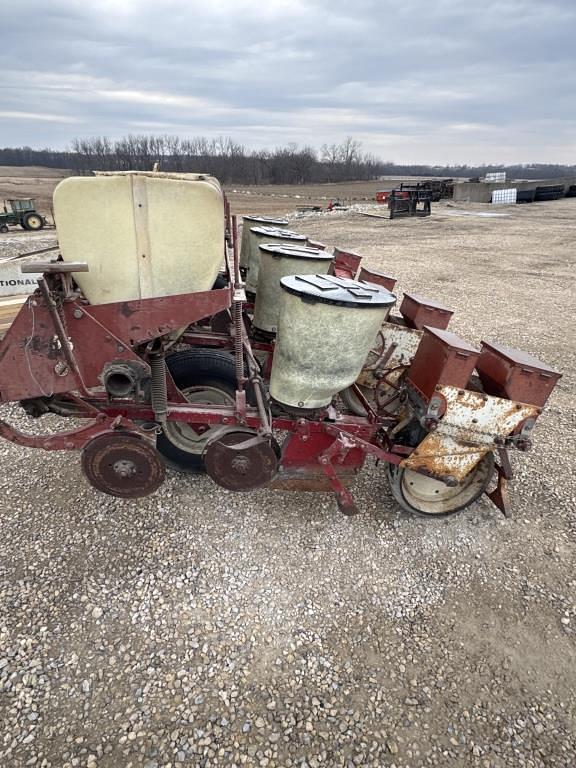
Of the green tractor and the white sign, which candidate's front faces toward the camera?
the white sign

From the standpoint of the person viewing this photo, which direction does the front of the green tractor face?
facing to the left of the viewer

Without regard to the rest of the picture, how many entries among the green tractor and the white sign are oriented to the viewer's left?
1

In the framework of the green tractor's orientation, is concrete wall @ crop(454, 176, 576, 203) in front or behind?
behind

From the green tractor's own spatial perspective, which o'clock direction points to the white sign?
The white sign is roughly at 9 o'clock from the green tractor.

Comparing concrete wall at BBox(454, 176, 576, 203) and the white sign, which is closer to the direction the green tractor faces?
the white sign

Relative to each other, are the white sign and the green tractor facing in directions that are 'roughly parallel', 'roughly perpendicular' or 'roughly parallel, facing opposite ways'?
roughly perpendicular

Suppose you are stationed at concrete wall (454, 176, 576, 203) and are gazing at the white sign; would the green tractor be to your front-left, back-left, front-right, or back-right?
front-right

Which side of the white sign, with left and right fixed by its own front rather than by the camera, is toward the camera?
front

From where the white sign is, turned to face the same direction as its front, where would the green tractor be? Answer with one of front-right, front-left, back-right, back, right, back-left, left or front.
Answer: back

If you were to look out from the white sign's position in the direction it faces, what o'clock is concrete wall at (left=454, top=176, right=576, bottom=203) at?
The concrete wall is roughly at 8 o'clock from the white sign.
